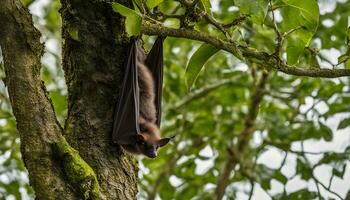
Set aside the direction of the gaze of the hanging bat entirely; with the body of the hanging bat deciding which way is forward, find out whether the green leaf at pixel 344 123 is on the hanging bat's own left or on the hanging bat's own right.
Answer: on the hanging bat's own left

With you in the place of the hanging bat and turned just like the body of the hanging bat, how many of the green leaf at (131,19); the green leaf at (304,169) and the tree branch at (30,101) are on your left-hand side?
1

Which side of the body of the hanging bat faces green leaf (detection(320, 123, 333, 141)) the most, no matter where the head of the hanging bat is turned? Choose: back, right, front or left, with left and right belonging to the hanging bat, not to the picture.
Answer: left

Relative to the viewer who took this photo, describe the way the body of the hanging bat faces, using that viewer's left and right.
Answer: facing the viewer and to the right of the viewer
